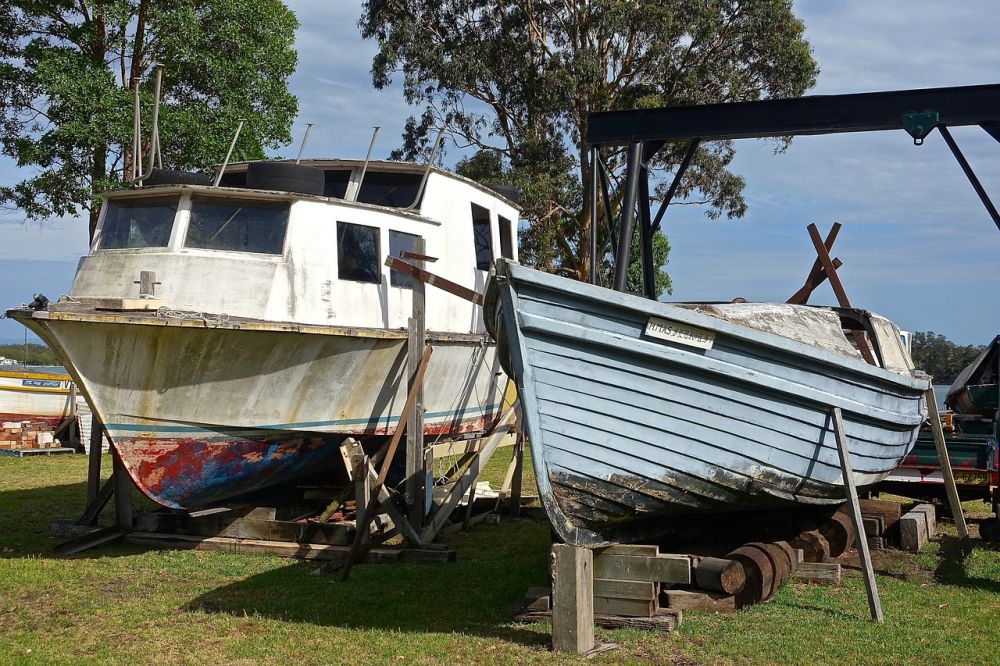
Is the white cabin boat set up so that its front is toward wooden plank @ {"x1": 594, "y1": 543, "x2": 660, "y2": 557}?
no

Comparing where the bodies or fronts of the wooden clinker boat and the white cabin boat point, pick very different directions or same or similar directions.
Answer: same or similar directions

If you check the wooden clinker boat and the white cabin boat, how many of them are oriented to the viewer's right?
0

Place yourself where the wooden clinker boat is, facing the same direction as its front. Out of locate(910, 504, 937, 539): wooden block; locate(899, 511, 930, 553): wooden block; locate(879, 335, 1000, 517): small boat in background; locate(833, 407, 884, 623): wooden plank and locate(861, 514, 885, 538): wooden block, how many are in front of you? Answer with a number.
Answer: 0

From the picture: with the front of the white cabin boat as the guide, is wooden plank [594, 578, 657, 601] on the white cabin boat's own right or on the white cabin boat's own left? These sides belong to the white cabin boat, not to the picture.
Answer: on the white cabin boat's own left

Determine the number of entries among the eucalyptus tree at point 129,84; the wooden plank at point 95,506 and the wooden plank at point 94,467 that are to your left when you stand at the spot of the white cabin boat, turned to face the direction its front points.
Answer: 0

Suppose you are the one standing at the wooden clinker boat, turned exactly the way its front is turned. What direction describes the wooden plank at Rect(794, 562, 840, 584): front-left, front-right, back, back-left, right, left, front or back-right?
back

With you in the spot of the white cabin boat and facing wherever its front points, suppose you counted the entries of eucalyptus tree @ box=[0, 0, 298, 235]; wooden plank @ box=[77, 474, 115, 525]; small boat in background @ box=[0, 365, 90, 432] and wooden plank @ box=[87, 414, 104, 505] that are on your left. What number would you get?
0

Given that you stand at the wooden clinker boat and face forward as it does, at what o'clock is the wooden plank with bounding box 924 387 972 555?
The wooden plank is roughly at 6 o'clock from the wooden clinker boat.

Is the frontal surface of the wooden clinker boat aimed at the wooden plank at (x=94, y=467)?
no

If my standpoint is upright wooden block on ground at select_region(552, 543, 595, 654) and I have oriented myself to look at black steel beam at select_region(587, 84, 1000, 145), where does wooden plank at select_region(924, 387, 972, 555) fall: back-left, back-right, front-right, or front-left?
front-right

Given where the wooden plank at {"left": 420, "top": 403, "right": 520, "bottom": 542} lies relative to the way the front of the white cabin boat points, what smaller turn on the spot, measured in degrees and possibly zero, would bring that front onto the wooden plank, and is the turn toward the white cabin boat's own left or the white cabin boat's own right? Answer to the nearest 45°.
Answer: approximately 135° to the white cabin boat's own left

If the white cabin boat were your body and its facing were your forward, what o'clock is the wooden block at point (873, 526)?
The wooden block is roughly at 8 o'clock from the white cabin boat.

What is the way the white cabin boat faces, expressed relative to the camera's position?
facing the viewer and to the left of the viewer

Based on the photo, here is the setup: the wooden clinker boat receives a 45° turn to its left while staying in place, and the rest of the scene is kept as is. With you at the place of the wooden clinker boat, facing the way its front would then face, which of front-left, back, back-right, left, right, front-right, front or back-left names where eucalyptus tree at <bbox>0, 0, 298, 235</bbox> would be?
back-right
